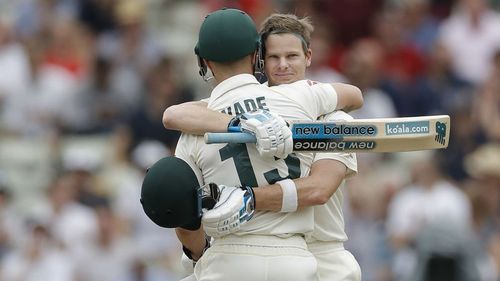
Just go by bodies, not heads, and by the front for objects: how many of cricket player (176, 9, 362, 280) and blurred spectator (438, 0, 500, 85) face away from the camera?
1

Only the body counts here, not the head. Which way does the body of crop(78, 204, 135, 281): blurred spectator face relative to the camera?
toward the camera

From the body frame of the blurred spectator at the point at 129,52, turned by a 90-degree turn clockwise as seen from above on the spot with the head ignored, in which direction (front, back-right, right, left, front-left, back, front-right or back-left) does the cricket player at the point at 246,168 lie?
left

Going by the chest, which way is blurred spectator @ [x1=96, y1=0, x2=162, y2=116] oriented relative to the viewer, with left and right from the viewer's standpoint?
facing the viewer

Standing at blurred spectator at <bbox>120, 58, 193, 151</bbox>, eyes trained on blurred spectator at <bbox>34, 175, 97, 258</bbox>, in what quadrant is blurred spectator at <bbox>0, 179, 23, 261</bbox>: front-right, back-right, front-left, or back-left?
front-right

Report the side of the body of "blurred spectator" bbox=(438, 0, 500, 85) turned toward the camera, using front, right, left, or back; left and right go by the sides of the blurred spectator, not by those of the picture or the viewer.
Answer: front

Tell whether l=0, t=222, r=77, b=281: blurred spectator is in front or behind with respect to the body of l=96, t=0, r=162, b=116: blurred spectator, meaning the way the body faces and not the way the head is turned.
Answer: in front

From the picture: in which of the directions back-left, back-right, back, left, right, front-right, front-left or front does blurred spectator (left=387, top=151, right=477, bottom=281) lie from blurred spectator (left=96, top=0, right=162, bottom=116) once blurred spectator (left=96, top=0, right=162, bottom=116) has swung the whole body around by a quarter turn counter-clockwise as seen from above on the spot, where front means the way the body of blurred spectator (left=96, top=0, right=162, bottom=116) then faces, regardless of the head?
front-right

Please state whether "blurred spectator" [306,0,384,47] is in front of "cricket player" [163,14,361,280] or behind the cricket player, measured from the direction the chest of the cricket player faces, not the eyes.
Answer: behind

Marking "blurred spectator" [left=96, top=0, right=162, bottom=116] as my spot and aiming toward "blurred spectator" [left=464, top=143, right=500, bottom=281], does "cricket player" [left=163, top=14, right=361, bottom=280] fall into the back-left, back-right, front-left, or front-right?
front-right

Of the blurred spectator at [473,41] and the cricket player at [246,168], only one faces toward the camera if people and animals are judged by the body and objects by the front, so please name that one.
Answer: the blurred spectator
